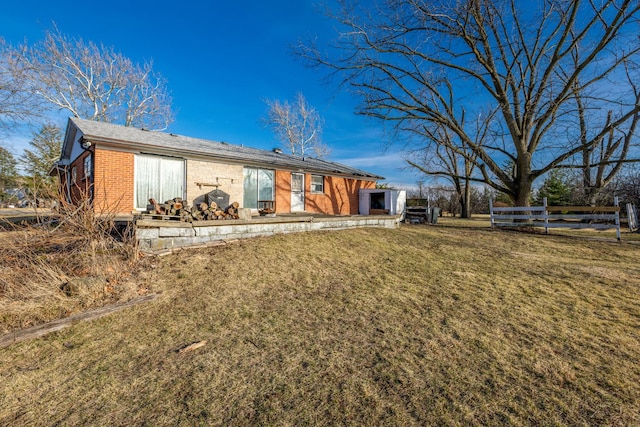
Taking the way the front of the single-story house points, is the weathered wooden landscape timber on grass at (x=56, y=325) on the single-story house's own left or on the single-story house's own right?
on the single-story house's own right

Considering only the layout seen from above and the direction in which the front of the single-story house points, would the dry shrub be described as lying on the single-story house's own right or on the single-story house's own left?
on the single-story house's own right

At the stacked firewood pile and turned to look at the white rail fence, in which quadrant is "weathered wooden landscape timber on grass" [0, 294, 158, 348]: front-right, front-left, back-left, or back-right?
back-right

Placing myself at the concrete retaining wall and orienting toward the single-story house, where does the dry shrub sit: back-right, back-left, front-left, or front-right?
back-left

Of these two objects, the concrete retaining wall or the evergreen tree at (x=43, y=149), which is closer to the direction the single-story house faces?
the concrete retaining wall

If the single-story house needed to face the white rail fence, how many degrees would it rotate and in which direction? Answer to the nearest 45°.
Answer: approximately 45° to its left
